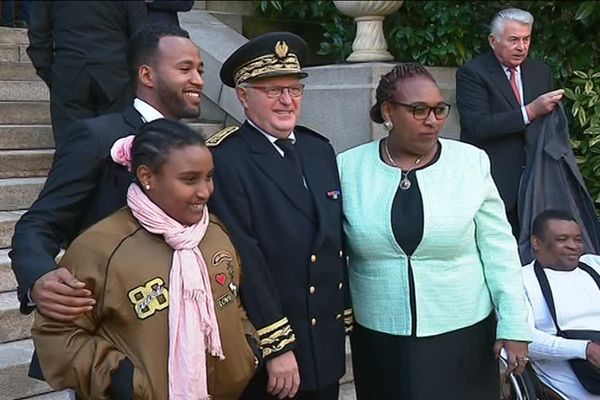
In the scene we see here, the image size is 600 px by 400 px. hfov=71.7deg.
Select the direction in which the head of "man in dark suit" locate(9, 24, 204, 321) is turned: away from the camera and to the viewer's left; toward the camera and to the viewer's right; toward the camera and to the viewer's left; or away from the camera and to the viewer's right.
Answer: toward the camera and to the viewer's right

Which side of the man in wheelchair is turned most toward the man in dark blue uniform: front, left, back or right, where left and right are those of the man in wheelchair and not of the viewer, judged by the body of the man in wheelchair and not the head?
right

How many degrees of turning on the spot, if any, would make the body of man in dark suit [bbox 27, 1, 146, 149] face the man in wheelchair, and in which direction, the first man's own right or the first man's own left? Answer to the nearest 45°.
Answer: approximately 135° to the first man's own right

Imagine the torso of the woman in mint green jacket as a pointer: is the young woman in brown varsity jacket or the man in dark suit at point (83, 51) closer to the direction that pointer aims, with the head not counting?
the young woman in brown varsity jacket

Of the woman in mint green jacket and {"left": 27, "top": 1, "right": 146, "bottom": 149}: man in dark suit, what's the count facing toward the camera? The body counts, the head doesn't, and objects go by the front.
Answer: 1

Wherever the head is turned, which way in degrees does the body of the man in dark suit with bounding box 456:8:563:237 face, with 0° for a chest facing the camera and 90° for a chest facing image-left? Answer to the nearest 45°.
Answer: approximately 315°

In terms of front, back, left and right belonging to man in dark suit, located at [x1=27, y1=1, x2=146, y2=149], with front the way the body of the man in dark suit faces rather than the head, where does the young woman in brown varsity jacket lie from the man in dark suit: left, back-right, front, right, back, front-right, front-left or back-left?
back

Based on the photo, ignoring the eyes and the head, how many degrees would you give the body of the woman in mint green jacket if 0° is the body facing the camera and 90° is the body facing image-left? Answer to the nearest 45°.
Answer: approximately 0°
